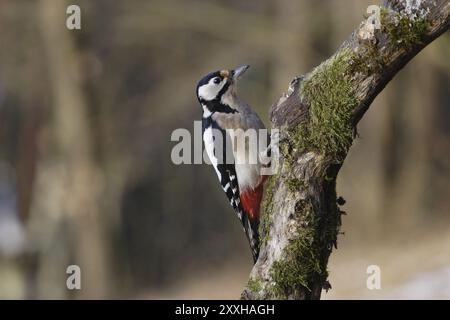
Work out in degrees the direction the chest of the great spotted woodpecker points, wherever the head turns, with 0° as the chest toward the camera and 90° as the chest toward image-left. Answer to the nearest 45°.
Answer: approximately 270°
